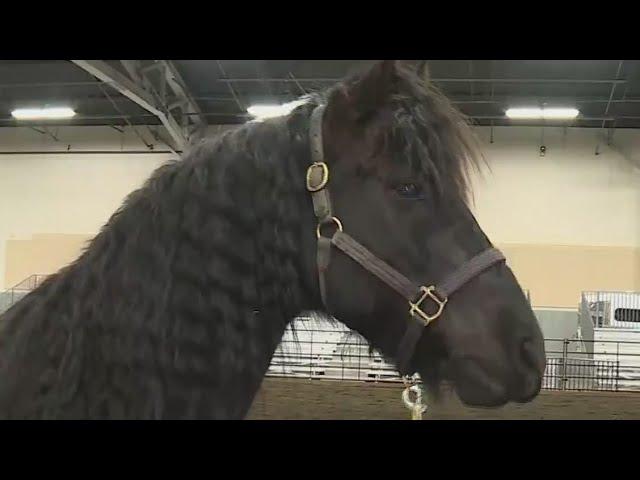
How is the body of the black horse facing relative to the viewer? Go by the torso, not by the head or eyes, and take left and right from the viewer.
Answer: facing to the right of the viewer

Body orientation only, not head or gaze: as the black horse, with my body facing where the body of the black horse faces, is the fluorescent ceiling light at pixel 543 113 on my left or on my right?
on my left

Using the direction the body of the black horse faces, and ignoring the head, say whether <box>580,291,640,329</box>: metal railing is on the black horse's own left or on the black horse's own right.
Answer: on the black horse's own left

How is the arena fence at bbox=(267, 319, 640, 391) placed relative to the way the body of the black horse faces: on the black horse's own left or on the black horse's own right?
on the black horse's own left

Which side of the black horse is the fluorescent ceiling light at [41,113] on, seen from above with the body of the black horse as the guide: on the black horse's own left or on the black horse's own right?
on the black horse's own left
